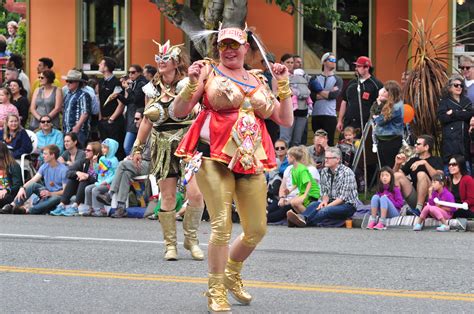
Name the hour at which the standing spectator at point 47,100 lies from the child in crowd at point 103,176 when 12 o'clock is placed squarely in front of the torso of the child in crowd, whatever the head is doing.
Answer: The standing spectator is roughly at 4 o'clock from the child in crowd.

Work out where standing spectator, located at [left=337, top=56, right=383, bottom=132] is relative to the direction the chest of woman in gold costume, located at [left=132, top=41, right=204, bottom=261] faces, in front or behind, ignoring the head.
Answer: behind

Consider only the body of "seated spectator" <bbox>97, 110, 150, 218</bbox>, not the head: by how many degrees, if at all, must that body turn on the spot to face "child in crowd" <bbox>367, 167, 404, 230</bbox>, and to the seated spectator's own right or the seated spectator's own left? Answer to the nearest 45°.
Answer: approximately 90° to the seated spectator's own left

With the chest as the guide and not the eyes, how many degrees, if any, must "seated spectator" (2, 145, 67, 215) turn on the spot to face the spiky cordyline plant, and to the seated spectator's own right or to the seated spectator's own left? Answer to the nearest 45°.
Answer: approximately 135° to the seated spectator's own left

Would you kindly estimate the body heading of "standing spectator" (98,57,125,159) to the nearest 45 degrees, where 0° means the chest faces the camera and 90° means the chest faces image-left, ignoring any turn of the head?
approximately 45°

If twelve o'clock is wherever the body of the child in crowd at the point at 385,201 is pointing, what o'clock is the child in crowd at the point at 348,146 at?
the child in crowd at the point at 348,146 is roughly at 4 o'clock from the child in crowd at the point at 385,201.

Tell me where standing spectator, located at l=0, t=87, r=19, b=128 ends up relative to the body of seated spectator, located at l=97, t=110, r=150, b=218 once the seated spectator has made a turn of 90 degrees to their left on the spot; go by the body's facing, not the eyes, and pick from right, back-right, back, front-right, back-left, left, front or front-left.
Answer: back

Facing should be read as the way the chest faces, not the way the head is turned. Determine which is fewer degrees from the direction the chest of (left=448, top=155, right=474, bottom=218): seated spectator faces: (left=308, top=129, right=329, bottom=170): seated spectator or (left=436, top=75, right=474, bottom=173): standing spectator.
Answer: the seated spectator

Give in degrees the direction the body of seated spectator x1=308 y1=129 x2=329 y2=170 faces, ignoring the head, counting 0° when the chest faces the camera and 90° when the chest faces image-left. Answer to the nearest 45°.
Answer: approximately 0°

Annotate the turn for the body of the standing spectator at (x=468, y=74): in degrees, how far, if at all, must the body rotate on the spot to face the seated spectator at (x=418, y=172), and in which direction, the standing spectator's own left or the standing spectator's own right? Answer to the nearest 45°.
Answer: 0° — they already face them

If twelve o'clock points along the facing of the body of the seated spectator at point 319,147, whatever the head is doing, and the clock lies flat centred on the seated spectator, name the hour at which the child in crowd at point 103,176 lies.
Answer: The child in crowd is roughly at 3 o'clock from the seated spectator.
